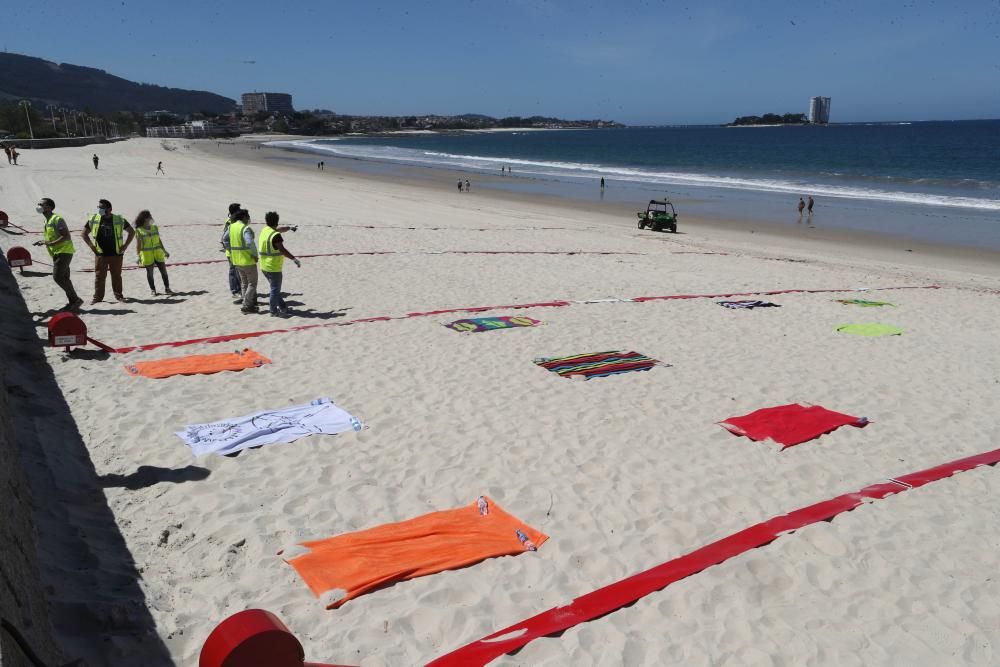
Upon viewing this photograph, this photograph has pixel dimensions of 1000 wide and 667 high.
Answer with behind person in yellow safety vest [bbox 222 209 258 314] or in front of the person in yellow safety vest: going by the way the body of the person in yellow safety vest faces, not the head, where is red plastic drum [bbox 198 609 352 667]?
behind

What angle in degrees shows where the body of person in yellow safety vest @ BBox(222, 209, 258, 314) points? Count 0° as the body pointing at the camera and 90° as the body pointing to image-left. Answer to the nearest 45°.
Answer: approximately 225°

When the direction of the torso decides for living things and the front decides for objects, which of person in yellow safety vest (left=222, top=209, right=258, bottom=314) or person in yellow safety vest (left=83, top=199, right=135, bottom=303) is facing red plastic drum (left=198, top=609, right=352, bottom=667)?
person in yellow safety vest (left=83, top=199, right=135, bottom=303)

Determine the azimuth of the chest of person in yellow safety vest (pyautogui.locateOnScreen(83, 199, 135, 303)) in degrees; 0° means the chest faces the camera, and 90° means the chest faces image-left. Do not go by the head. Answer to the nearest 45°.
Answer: approximately 0°

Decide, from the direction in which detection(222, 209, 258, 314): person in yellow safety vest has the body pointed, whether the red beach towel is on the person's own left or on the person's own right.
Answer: on the person's own right

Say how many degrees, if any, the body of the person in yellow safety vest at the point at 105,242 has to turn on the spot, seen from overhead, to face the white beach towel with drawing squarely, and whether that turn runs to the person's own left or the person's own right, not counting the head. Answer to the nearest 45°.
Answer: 0° — they already face it

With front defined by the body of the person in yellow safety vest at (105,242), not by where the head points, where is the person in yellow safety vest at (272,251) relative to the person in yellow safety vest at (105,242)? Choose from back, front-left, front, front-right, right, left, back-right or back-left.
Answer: front-left

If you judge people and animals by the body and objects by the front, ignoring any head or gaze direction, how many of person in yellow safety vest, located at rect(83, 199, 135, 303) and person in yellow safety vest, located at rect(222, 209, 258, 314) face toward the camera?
1

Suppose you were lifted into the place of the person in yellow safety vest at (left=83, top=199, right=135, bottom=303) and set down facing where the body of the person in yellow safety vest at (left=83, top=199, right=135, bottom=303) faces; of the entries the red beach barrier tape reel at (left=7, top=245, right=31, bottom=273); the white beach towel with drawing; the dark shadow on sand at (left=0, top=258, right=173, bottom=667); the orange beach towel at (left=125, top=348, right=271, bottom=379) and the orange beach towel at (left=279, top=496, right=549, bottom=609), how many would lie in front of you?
4

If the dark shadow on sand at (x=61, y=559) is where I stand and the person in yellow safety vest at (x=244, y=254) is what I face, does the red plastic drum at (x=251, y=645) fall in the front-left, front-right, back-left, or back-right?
back-right
